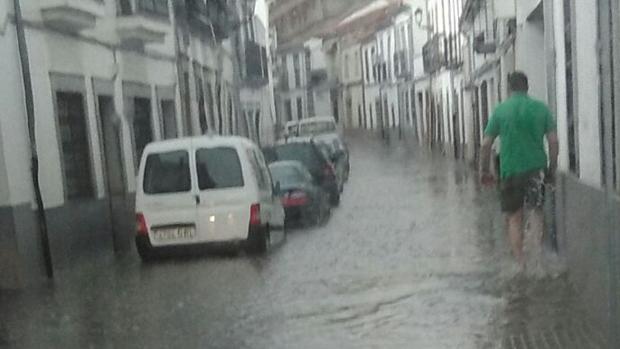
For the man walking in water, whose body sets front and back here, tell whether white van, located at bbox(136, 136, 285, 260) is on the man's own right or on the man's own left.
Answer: on the man's own left

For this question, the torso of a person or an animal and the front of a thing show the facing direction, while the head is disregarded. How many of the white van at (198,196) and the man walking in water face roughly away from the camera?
2

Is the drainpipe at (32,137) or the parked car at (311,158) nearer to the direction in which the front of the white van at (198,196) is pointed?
the parked car

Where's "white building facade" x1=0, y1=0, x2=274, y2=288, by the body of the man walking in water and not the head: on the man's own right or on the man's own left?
on the man's own left

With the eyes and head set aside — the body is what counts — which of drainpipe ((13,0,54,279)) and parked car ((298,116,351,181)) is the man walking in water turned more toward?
the parked car

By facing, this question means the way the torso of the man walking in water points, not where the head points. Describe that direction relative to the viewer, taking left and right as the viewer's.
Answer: facing away from the viewer

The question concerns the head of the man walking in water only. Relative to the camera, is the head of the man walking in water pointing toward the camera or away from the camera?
away from the camera

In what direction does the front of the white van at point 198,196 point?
away from the camera
